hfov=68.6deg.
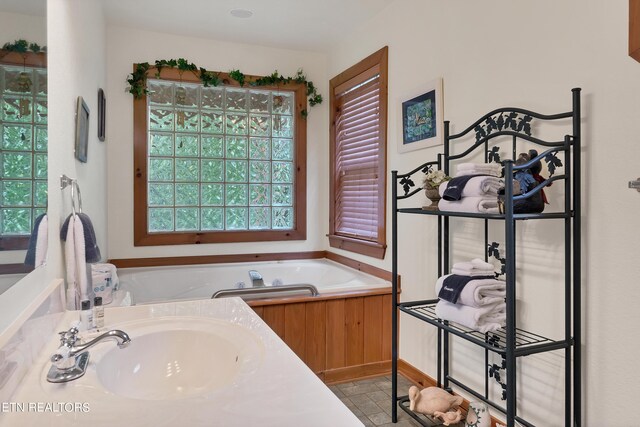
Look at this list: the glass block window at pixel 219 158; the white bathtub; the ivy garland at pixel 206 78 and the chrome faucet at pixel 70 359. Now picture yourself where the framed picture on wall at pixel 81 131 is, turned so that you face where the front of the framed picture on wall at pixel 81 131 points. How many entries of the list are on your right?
1

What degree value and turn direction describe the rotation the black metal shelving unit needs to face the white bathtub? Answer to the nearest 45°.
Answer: approximately 90° to its right

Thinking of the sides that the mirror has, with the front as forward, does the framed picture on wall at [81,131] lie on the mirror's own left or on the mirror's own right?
on the mirror's own left

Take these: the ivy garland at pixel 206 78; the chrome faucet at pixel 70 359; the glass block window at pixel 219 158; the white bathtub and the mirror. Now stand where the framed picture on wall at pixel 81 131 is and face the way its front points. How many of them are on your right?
2

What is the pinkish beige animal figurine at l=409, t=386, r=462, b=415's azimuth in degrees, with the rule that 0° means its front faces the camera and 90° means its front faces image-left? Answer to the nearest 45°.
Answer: approximately 90°

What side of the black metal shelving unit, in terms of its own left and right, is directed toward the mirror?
front

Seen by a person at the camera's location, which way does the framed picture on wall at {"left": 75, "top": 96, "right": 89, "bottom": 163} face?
facing to the right of the viewer

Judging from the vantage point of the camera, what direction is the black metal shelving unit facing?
facing the viewer and to the left of the viewer

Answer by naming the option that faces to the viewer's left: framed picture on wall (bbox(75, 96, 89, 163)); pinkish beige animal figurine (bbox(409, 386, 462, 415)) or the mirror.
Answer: the pinkish beige animal figurine

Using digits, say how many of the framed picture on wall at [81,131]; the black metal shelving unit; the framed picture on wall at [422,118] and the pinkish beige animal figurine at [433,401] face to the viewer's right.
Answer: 1

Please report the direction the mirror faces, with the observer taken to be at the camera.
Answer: facing the viewer and to the right of the viewer

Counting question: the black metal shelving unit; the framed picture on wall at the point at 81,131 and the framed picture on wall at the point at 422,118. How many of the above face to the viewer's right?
1

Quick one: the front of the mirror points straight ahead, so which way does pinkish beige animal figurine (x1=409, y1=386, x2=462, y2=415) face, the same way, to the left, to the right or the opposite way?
the opposite way

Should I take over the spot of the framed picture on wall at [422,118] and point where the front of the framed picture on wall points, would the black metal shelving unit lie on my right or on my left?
on my left
